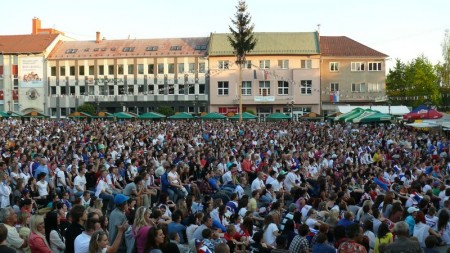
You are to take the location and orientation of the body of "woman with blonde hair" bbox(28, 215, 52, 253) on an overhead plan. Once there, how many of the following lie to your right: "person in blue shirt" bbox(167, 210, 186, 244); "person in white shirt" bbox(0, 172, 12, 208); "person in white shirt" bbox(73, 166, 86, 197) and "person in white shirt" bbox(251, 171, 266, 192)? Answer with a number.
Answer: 0
